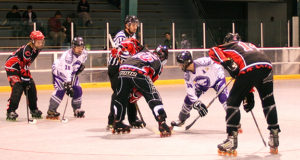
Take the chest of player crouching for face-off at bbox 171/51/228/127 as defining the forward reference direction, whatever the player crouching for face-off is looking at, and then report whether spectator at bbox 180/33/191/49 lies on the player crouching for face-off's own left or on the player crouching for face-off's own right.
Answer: on the player crouching for face-off's own right

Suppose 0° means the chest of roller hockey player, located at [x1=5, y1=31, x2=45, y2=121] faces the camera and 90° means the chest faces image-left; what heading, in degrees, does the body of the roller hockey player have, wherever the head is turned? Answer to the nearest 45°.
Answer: approximately 315°

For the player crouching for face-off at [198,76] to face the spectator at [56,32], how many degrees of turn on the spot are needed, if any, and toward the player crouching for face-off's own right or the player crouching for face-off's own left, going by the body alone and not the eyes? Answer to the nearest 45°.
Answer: approximately 90° to the player crouching for face-off's own right

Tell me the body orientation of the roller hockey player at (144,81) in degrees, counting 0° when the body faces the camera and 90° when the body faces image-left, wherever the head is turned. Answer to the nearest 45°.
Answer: approximately 225°

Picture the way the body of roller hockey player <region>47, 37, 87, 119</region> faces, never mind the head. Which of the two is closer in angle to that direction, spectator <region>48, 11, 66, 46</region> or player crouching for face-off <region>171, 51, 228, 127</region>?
the player crouching for face-off

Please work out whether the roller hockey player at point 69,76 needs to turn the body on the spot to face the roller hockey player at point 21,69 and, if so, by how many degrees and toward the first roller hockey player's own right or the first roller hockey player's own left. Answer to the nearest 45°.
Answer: approximately 135° to the first roller hockey player's own right
